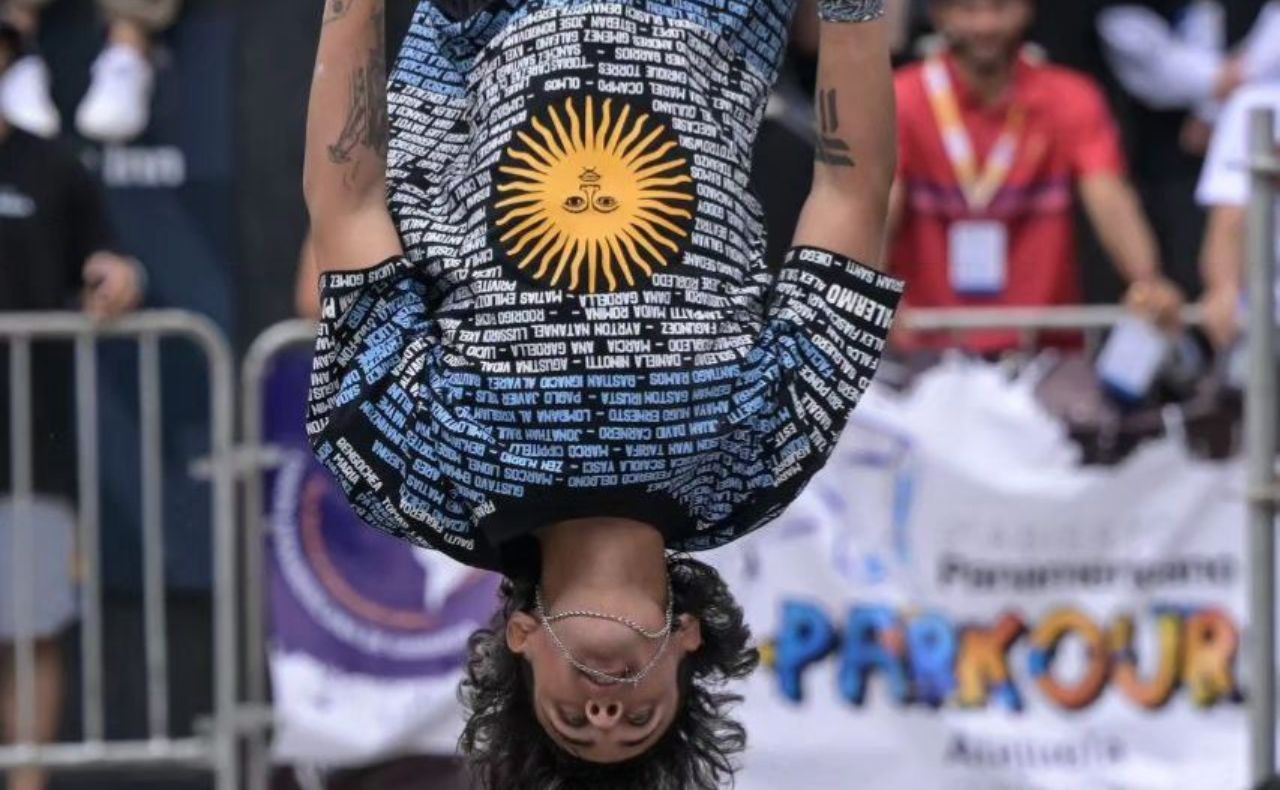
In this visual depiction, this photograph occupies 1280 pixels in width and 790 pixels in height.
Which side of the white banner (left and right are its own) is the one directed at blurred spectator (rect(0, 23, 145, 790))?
right

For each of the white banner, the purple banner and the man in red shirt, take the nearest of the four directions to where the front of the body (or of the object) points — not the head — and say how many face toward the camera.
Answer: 3

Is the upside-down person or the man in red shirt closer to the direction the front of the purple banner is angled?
the upside-down person

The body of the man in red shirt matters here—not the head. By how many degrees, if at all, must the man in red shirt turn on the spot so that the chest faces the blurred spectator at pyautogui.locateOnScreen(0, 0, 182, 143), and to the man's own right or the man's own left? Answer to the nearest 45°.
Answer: approximately 90° to the man's own right

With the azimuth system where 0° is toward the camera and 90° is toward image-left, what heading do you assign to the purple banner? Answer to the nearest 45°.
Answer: approximately 0°

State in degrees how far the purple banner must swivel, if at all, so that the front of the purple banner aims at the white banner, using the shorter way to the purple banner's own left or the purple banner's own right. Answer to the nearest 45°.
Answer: approximately 90° to the purple banner's own left
